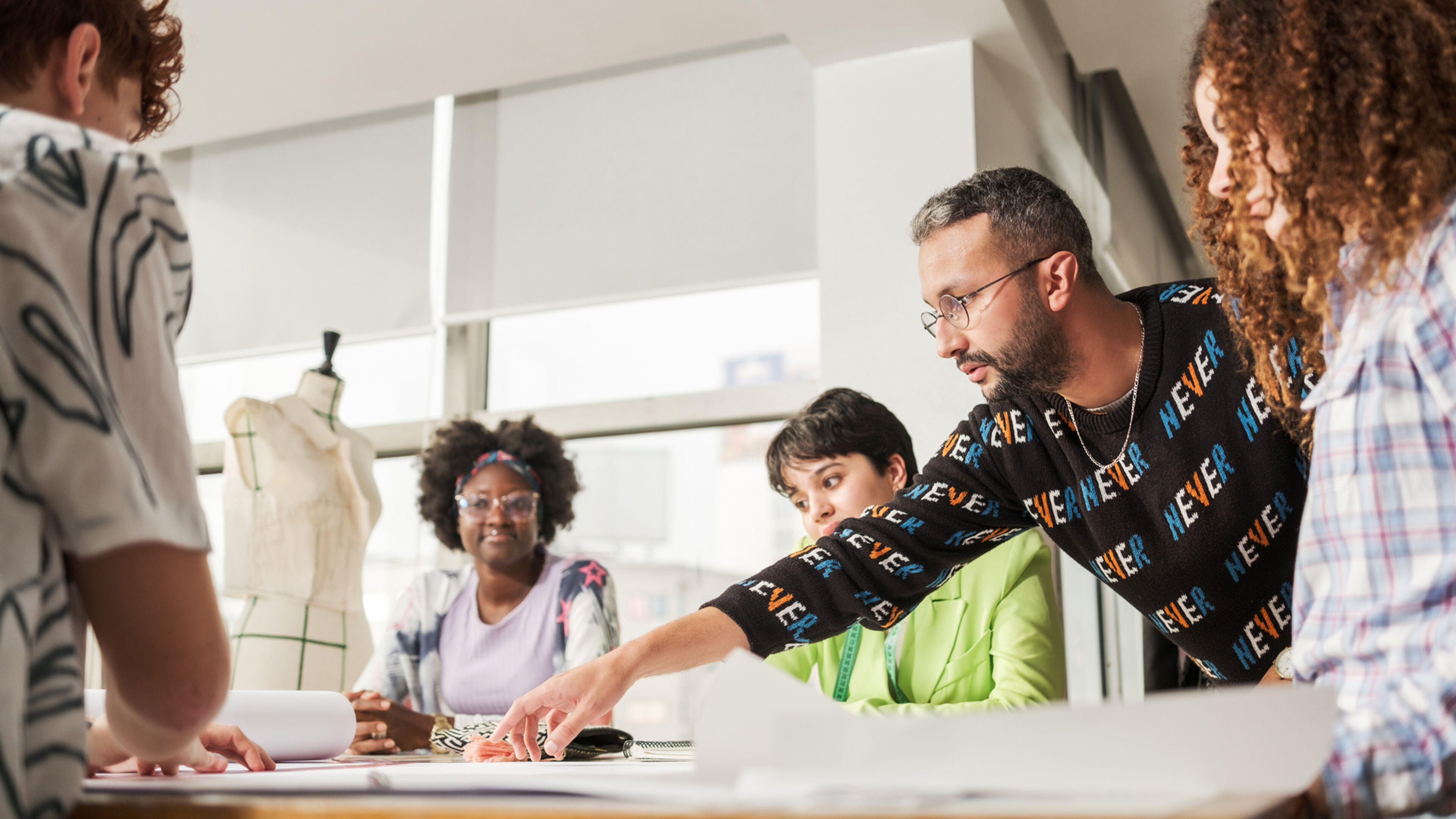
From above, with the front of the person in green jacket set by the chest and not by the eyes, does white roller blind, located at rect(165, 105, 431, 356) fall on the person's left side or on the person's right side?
on the person's right side

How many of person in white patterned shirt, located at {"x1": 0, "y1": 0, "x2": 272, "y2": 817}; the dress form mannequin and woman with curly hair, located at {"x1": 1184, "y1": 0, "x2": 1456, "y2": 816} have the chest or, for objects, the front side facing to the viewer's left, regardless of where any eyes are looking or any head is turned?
1

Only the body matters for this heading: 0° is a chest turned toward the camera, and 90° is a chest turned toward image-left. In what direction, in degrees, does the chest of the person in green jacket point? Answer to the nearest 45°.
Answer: approximately 45°

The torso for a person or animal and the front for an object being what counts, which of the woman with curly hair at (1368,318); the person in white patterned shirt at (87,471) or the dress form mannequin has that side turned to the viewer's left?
the woman with curly hair

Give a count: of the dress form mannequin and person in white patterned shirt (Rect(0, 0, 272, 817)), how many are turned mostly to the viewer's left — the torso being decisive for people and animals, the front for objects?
0

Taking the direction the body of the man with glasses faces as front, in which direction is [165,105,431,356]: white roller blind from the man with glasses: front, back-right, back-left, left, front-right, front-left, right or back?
right

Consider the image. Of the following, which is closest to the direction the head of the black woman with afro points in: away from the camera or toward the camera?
toward the camera

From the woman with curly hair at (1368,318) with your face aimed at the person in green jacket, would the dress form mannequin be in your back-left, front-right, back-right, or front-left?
front-left

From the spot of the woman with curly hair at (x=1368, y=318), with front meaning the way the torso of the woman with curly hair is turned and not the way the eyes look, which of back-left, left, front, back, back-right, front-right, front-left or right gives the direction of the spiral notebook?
front-right

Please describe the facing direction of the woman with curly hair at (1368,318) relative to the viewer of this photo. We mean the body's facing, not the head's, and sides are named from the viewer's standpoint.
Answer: facing to the left of the viewer

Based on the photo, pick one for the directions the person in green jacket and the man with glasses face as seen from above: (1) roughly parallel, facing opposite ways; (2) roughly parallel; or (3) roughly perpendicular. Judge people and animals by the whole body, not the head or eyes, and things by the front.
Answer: roughly parallel

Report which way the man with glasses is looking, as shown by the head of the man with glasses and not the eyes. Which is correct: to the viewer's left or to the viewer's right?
to the viewer's left

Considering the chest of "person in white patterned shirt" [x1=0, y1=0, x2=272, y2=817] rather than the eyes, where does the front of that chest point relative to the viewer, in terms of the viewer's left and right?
facing away from the viewer and to the right of the viewer

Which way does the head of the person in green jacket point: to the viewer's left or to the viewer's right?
to the viewer's left

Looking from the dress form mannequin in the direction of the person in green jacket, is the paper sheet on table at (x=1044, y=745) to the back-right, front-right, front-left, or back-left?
front-right
